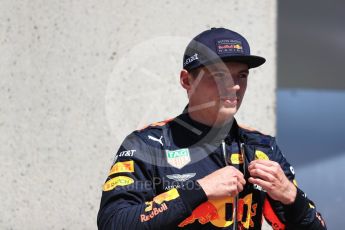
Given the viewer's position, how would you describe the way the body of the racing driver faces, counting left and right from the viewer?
facing the viewer and to the right of the viewer

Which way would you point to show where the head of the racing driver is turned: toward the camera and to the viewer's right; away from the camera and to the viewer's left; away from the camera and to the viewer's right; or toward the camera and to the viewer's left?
toward the camera and to the viewer's right
